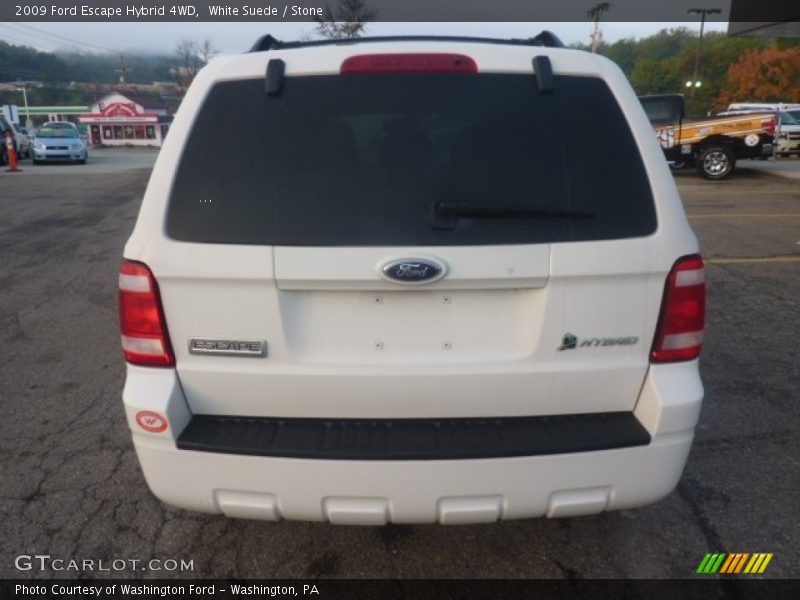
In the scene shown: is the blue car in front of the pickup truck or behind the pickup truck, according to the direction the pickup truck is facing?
in front

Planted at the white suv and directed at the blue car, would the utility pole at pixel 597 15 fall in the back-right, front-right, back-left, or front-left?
front-right

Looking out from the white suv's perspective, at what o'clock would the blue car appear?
The blue car is roughly at 11 o'clock from the white suv.

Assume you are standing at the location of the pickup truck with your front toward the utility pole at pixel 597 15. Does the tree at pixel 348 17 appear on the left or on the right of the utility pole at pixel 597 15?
left

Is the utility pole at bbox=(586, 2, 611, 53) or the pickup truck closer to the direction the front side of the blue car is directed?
the pickup truck

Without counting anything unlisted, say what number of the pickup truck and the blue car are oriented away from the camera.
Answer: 0

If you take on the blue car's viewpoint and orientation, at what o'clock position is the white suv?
The white suv is roughly at 12 o'clock from the blue car.

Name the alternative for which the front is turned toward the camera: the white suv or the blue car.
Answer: the blue car

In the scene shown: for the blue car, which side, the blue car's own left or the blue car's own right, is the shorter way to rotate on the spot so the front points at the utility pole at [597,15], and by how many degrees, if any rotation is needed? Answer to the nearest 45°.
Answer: approximately 90° to the blue car's own left

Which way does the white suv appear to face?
away from the camera

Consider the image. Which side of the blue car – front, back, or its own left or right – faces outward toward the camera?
front

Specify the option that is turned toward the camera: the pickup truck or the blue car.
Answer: the blue car

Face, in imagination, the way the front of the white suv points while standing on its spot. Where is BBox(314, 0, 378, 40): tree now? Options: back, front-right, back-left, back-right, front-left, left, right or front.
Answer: front

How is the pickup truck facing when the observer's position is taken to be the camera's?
facing to the left of the viewer

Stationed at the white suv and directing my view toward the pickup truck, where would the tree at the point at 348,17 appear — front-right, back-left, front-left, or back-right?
front-left
